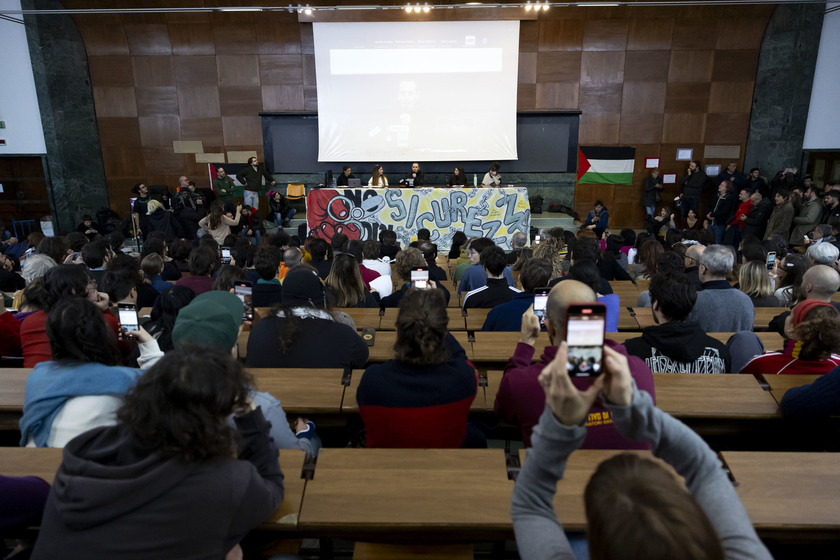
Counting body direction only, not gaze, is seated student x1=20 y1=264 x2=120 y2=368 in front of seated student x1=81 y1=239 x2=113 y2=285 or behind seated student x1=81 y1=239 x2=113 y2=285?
behind

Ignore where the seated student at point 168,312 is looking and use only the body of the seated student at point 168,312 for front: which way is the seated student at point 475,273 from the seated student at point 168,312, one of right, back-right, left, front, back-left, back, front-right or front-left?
front-right

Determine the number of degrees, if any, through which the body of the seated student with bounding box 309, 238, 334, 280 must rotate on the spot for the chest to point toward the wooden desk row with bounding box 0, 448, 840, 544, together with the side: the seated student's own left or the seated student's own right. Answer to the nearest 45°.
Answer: approximately 180°

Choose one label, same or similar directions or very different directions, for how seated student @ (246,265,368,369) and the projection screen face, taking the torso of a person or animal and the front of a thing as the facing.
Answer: very different directions

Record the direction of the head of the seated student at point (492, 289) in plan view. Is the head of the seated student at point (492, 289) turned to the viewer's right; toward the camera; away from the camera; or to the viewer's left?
away from the camera

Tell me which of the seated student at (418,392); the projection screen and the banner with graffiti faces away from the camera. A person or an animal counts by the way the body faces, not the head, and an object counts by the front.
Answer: the seated student

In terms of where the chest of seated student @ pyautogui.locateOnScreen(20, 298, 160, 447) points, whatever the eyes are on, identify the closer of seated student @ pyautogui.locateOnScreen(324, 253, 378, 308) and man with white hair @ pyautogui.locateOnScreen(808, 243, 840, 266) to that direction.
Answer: the seated student

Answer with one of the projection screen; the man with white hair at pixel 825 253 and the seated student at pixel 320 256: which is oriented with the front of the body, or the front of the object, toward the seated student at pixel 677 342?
the projection screen

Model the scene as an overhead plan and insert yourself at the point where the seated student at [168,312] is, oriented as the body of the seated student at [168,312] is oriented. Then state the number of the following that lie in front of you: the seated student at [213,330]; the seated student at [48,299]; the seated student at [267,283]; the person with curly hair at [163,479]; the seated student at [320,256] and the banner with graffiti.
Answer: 3

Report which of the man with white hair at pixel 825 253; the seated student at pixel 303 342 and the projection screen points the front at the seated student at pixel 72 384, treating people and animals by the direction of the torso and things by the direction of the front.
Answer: the projection screen

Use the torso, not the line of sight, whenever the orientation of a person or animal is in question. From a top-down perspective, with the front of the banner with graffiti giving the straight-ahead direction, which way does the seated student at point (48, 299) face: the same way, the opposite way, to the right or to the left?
the opposite way

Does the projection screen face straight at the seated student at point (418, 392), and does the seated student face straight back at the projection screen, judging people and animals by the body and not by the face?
yes

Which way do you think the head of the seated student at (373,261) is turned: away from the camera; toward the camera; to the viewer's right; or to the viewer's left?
away from the camera

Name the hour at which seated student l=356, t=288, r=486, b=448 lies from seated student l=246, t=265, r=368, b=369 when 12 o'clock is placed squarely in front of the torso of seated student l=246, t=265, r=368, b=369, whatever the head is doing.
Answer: seated student l=356, t=288, r=486, b=448 is roughly at 5 o'clock from seated student l=246, t=265, r=368, b=369.

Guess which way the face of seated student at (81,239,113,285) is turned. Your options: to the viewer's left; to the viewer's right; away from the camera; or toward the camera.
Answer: away from the camera

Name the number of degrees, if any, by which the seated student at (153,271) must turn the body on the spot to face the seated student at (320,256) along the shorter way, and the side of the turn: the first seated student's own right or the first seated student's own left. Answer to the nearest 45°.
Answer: approximately 45° to the first seated student's own right

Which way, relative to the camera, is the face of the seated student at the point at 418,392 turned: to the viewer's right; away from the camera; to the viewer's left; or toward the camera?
away from the camera
